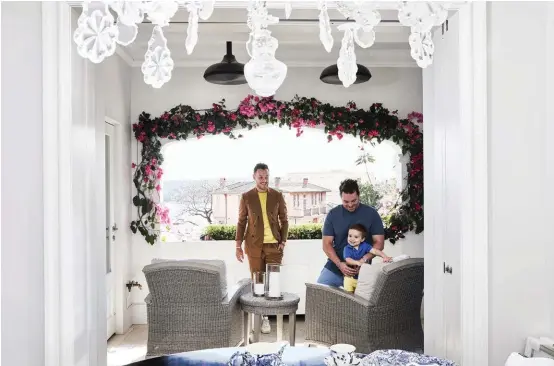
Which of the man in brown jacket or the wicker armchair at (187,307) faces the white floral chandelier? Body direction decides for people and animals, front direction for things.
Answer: the man in brown jacket

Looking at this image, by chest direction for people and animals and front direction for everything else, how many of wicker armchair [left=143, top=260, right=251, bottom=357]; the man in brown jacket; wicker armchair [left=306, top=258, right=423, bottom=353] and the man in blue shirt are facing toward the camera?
2

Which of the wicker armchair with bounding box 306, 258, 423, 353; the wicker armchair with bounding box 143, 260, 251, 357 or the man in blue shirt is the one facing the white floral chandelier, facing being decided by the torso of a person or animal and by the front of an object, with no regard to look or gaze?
the man in blue shirt

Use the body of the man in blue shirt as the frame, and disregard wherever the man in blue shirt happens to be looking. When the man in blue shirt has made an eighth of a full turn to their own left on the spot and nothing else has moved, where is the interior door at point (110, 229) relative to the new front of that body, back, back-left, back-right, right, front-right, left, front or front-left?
back-right

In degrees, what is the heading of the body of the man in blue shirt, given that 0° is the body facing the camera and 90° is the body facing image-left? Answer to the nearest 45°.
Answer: approximately 0°

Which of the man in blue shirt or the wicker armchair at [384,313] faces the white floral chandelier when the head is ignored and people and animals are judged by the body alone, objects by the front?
the man in blue shirt

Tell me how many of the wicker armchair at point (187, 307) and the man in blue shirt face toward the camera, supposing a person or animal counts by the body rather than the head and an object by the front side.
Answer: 1

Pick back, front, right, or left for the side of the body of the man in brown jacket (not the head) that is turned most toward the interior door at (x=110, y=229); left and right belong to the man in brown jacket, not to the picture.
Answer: right

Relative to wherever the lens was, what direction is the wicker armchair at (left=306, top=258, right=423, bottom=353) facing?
facing away from the viewer and to the left of the viewer

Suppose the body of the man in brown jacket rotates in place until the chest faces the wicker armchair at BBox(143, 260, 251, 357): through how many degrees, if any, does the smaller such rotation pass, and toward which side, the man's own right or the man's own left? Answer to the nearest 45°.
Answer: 0° — they already face it

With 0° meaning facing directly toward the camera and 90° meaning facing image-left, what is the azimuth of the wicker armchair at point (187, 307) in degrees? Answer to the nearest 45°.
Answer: approximately 225°
